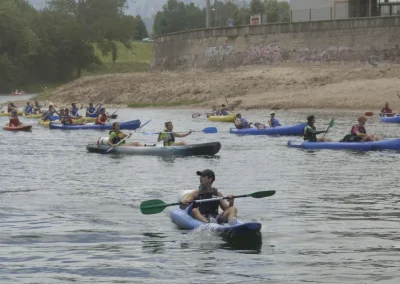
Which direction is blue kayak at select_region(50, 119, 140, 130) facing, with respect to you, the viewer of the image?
facing to the right of the viewer
